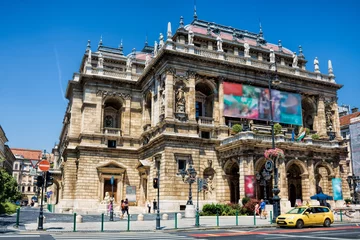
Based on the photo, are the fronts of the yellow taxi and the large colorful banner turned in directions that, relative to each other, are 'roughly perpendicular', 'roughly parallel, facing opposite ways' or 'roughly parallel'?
roughly perpendicular

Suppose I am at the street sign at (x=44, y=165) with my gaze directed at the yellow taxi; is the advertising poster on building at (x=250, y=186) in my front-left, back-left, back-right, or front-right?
front-left

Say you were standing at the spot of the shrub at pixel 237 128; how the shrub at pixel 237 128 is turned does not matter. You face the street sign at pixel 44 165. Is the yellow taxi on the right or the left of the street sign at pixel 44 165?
left

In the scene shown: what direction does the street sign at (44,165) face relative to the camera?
toward the camera

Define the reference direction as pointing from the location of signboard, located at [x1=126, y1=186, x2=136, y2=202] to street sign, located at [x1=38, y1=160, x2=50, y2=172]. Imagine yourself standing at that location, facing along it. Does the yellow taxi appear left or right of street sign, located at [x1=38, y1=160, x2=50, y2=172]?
left

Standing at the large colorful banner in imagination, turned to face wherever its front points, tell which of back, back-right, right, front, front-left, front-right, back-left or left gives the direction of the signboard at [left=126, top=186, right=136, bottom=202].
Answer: back-right

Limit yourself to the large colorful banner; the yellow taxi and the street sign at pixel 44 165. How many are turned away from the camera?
0

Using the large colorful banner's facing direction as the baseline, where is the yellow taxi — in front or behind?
in front

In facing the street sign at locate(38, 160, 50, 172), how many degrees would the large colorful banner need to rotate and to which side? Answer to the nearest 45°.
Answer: approximately 90° to its right

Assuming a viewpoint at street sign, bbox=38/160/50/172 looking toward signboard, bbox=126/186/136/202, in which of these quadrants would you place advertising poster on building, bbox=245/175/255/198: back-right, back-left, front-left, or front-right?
front-right

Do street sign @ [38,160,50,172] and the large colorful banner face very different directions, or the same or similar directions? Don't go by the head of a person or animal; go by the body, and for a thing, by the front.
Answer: same or similar directions

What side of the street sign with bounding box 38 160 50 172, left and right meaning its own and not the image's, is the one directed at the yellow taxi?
left

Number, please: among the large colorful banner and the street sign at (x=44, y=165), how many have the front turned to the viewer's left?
0
